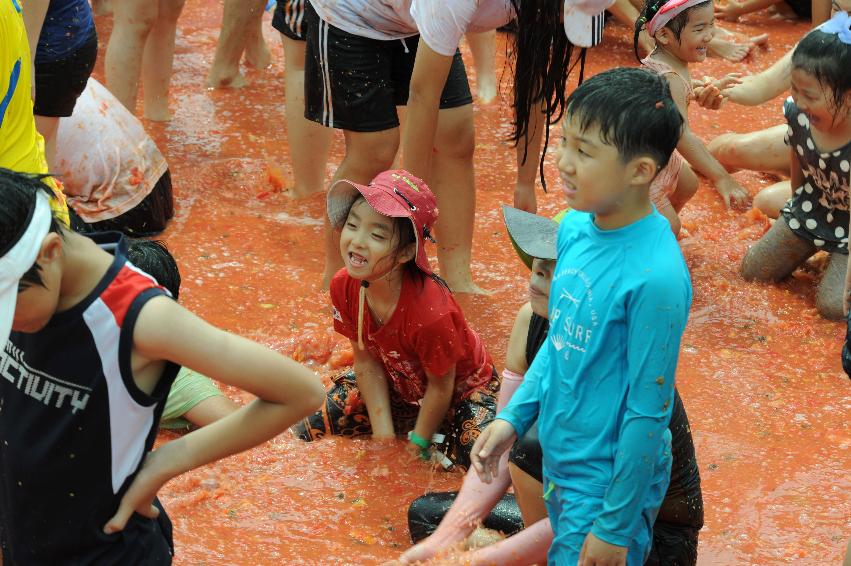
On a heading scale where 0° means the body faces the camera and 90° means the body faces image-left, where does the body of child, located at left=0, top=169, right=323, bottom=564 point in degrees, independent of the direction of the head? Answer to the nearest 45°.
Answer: approximately 45°

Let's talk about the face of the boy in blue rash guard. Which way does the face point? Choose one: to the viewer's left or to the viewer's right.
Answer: to the viewer's left

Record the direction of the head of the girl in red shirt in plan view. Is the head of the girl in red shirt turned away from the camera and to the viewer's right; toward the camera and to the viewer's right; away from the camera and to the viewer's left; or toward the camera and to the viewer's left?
toward the camera and to the viewer's left

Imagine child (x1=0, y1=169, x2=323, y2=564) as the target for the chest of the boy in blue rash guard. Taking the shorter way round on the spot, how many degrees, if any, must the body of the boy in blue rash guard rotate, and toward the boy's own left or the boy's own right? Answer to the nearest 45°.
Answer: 0° — they already face them

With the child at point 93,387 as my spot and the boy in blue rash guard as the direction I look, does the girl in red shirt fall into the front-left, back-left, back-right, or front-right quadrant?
front-left

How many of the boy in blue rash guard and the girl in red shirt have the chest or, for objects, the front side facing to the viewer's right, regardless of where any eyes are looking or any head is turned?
0

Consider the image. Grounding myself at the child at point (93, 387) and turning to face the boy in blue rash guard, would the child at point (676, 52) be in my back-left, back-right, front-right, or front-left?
front-left

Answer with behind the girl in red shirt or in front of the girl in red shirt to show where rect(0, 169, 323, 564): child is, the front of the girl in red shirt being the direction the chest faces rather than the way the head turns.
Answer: in front

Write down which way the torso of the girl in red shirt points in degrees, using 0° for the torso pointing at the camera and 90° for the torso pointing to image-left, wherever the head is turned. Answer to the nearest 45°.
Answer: approximately 45°

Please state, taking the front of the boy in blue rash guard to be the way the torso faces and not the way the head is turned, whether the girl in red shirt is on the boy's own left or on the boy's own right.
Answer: on the boy's own right
